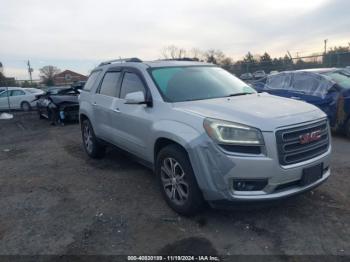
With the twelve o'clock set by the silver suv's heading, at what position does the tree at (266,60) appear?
The tree is roughly at 8 o'clock from the silver suv.

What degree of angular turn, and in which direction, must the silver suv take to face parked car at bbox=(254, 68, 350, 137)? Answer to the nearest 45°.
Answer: approximately 90° to its left

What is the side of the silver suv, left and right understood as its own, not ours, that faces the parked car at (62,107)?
back

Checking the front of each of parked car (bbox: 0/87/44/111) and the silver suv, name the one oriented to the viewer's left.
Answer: the parked car

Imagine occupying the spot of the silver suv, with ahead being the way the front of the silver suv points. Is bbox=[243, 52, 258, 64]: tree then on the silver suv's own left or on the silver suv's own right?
on the silver suv's own left

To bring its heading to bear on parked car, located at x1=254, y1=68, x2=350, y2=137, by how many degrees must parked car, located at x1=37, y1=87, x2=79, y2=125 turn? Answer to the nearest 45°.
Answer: approximately 90° to its left

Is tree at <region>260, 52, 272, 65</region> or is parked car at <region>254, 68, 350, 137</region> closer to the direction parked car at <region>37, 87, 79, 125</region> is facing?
the parked car

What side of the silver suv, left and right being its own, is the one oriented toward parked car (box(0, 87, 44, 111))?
back

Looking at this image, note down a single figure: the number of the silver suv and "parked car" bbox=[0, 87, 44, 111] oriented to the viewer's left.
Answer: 1

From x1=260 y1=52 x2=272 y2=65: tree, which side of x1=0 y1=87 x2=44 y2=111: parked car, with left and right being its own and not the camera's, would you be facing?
back

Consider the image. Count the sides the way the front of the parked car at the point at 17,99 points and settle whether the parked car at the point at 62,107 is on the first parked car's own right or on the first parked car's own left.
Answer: on the first parked car's own left

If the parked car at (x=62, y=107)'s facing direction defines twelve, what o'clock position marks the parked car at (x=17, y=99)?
the parked car at (x=17, y=99) is roughly at 4 o'clock from the parked car at (x=62, y=107).

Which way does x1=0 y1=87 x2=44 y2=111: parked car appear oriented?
to the viewer's left
